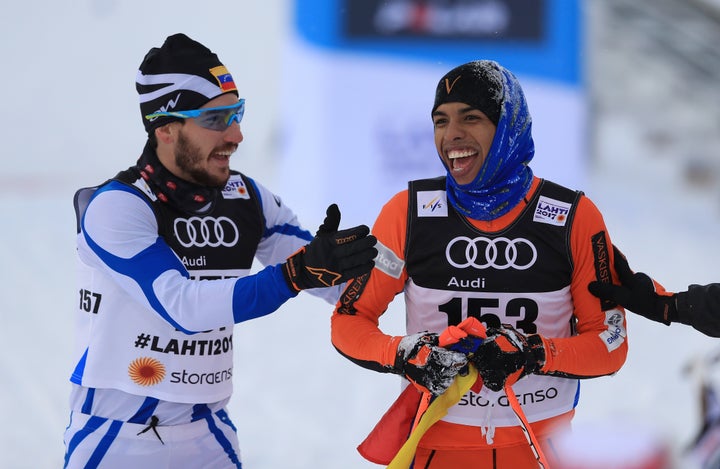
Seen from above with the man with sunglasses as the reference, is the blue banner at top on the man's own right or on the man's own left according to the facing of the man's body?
on the man's own left

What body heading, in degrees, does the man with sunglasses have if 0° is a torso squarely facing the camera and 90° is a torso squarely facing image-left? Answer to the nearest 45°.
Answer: approximately 315°

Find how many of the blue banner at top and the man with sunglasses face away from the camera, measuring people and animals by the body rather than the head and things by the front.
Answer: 0

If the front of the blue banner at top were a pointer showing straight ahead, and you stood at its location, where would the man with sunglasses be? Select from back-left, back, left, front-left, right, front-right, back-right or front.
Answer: front

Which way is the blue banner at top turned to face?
toward the camera
